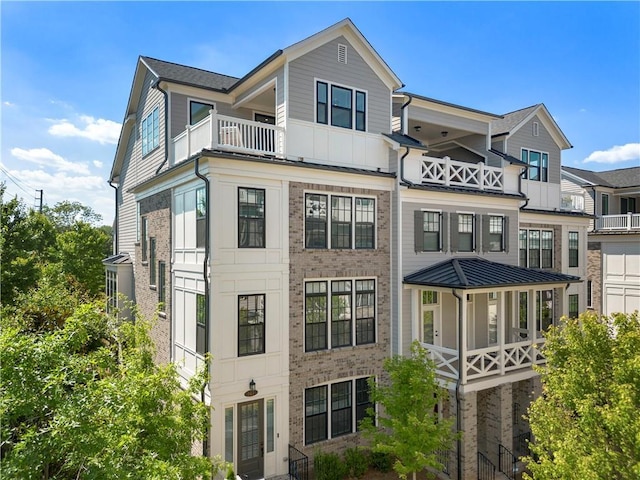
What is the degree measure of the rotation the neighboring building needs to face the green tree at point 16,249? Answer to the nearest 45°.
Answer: approximately 90° to its right

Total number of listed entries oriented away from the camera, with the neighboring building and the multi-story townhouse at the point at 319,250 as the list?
0

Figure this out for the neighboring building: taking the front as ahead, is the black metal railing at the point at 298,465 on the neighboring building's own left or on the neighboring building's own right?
on the neighboring building's own right

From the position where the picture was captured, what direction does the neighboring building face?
facing the viewer and to the right of the viewer

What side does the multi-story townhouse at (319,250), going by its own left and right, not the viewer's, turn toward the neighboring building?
left

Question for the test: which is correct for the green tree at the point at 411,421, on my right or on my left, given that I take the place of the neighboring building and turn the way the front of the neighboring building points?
on my right

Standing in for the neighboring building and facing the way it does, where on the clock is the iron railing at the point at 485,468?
The iron railing is roughly at 2 o'clock from the neighboring building.

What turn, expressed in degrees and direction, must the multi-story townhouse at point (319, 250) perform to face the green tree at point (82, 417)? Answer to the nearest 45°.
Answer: approximately 45° to its right
